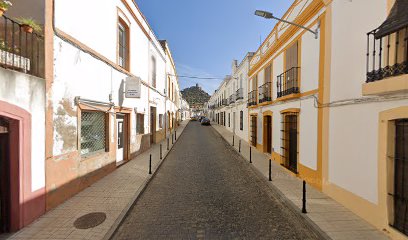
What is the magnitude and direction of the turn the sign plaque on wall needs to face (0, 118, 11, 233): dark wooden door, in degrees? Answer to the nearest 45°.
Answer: approximately 45° to its right

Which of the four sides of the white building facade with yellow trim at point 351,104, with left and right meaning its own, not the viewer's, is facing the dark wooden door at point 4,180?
front

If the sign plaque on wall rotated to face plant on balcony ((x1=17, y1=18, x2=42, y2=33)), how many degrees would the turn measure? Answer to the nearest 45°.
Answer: approximately 45° to its right

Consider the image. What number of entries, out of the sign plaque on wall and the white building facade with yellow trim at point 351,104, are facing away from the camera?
0

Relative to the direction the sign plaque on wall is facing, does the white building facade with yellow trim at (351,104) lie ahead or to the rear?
ahead

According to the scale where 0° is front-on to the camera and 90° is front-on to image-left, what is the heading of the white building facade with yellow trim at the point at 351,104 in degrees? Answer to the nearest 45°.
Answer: approximately 45°

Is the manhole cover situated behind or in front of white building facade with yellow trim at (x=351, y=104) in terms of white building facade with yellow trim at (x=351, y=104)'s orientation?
in front

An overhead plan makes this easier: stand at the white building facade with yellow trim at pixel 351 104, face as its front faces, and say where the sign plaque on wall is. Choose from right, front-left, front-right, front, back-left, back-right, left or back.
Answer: front-right
